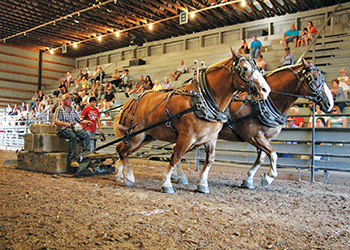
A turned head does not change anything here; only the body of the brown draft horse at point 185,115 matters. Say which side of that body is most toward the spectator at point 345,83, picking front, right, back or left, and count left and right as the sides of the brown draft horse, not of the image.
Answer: left

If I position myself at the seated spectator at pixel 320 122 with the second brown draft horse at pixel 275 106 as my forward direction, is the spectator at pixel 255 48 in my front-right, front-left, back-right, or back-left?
back-right

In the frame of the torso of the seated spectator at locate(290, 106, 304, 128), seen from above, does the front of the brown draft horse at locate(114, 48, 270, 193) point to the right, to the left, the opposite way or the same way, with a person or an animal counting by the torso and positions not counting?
to the left

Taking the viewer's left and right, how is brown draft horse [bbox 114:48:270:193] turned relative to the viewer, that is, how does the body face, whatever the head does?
facing the viewer and to the right of the viewer

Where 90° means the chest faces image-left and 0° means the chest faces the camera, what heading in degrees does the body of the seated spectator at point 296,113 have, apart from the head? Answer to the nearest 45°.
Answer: approximately 45°

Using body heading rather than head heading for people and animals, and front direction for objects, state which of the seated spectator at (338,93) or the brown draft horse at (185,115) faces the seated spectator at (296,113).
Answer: the seated spectator at (338,93)

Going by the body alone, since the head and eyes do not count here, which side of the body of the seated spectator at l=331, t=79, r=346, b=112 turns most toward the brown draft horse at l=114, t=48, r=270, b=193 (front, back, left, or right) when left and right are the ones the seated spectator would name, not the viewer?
front

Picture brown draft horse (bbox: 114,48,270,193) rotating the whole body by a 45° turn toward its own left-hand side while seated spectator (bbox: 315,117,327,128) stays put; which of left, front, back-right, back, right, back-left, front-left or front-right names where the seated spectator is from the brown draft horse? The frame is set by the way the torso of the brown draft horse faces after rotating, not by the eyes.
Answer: front-left

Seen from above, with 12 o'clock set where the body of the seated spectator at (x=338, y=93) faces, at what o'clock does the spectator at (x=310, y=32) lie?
The spectator is roughly at 4 o'clock from the seated spectator.

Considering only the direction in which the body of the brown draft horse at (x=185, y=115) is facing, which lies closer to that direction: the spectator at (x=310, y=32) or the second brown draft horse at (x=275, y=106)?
the second brown draft horse
